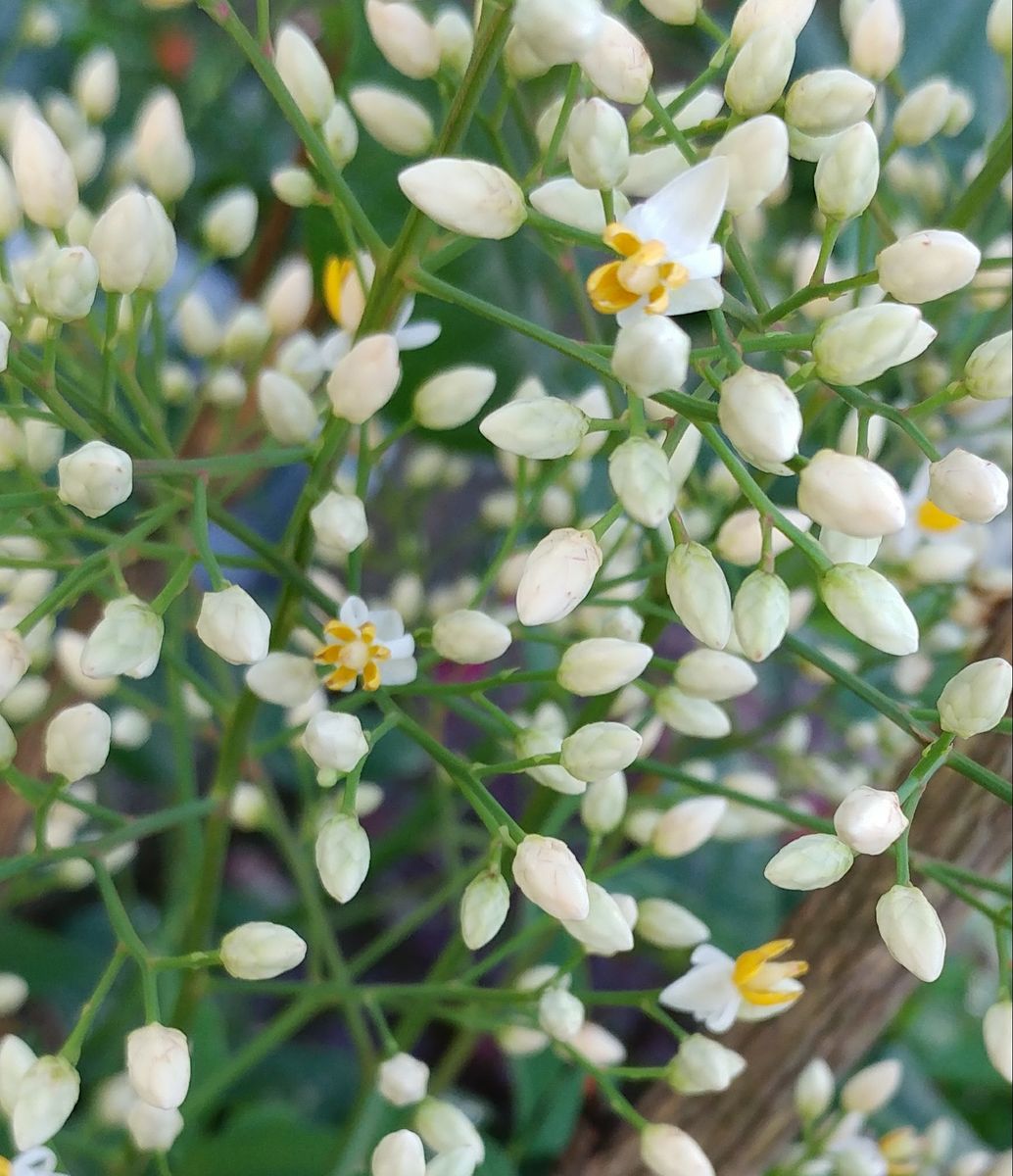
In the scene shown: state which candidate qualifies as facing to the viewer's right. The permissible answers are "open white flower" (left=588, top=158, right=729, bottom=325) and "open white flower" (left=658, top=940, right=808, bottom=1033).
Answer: "open white flower" (left=658, top=940, right=808, bottom=1033)

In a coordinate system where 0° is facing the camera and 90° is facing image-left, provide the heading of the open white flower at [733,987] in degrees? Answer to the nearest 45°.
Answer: approximately 270°

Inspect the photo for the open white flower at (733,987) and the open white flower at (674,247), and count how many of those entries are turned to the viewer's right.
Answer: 1

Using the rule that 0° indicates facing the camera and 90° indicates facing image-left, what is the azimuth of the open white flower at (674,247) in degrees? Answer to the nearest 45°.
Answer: approximately 45°
